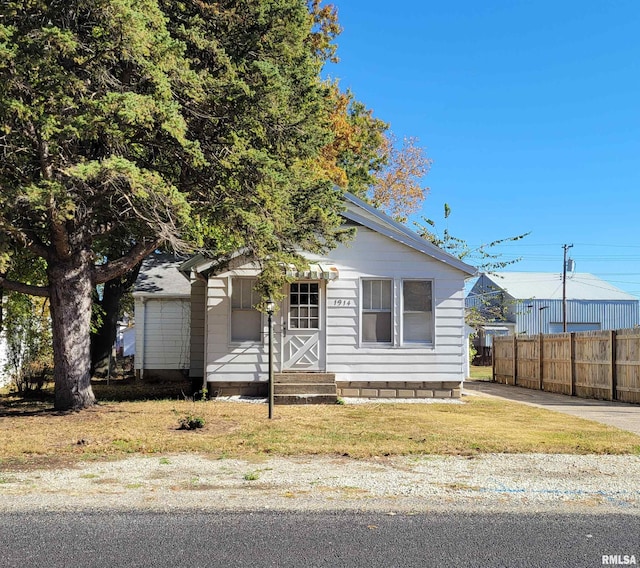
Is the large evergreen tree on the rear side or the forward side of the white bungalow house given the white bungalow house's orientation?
on the forward side

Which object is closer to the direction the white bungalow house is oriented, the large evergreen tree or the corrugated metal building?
the large evergreen tree

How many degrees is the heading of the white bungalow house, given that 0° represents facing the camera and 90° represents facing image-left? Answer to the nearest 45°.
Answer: approximately 0°
